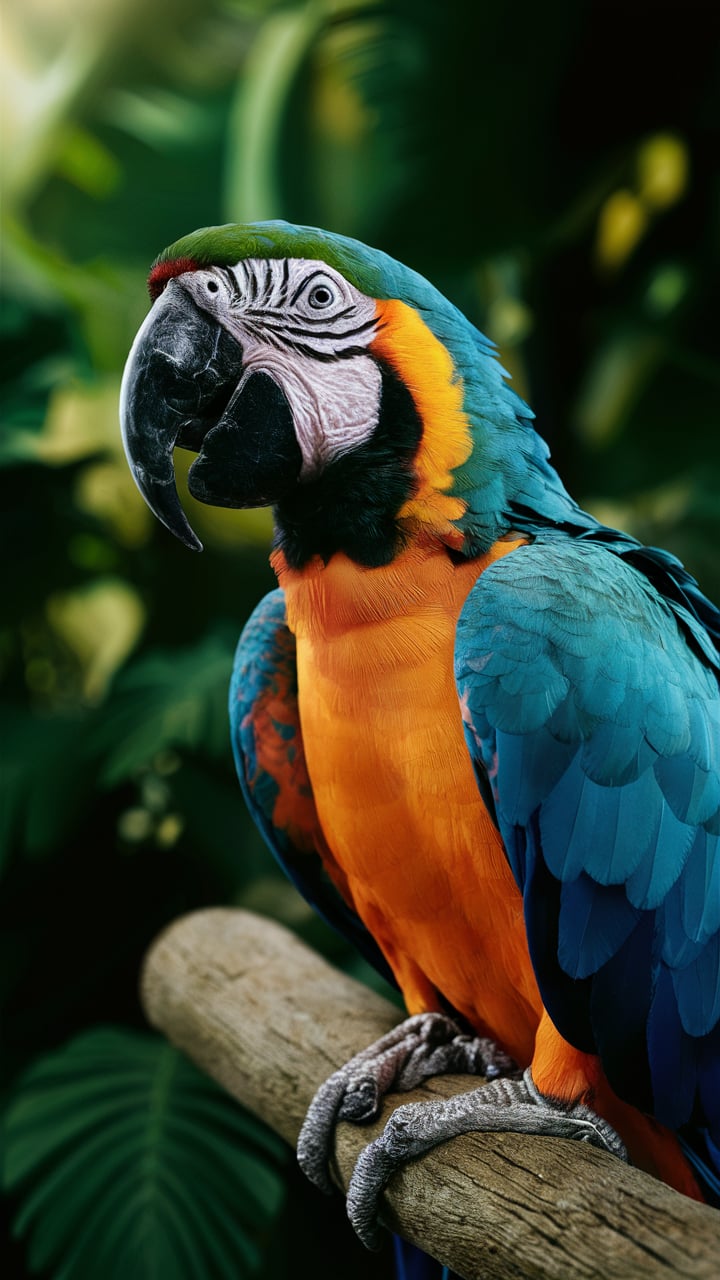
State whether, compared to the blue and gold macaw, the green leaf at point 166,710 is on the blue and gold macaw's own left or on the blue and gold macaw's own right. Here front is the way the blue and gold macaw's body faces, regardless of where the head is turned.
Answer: on the blue and gold macaw's own right
